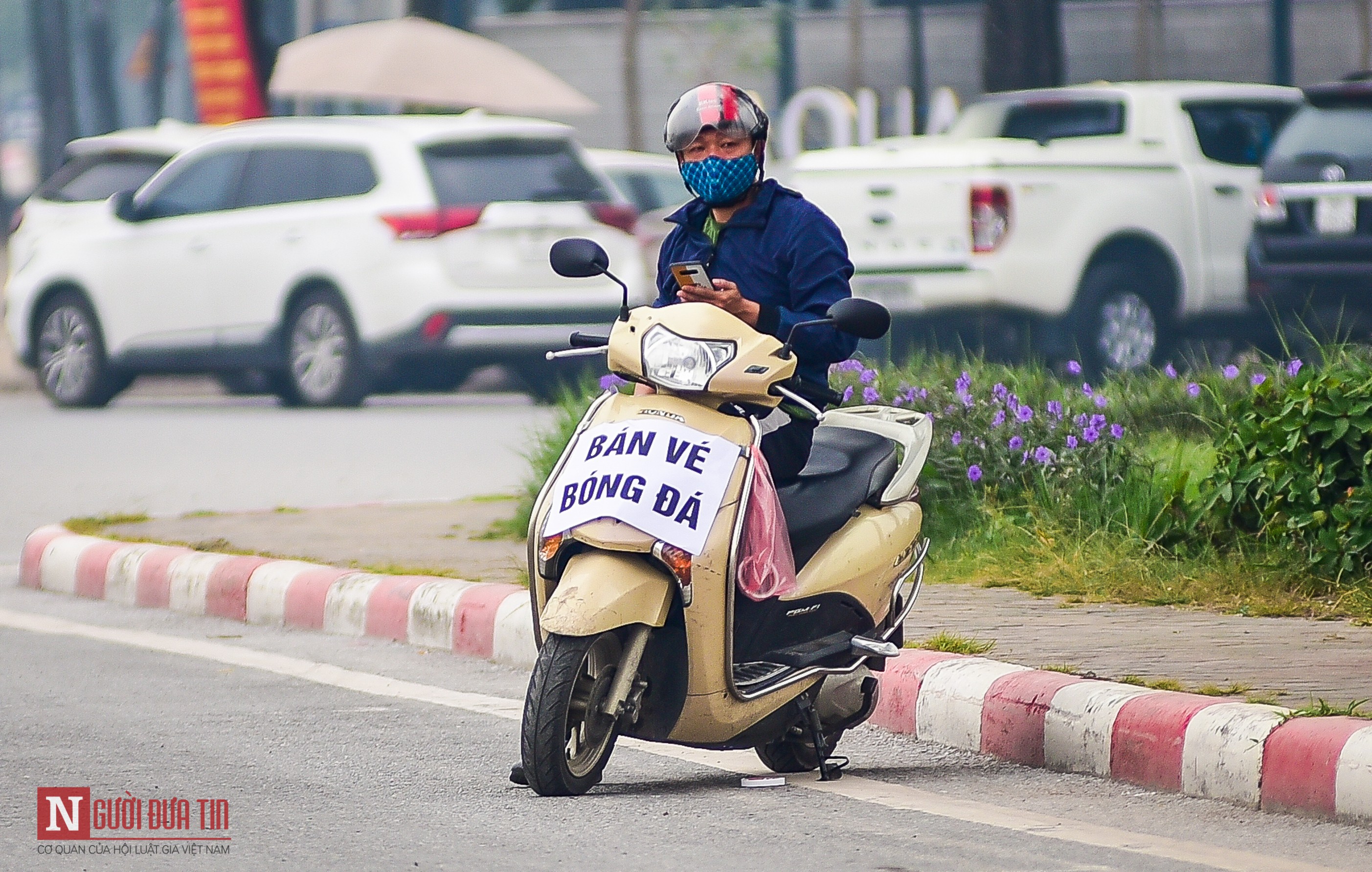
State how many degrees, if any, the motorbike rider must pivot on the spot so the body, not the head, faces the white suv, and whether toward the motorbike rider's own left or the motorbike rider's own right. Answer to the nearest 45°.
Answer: approximately 135° to the motorbike rider's own right

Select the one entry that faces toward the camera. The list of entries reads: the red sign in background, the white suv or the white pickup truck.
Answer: the red sign in background

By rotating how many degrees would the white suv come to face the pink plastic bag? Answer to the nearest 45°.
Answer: approximately 135° to its left

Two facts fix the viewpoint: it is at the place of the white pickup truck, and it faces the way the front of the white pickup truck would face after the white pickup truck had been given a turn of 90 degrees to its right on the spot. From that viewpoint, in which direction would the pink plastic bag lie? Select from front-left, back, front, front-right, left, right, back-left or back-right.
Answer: front-right

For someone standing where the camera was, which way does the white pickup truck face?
facing away from the viewer and to the right of the viewer

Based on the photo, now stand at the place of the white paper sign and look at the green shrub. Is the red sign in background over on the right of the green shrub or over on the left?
left

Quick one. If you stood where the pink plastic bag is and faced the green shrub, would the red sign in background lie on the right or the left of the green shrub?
left

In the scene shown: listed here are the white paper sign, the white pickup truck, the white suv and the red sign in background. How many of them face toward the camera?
2

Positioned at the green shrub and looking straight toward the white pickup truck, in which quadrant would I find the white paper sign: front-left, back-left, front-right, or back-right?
back-left

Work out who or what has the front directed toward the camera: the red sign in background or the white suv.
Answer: the red sign in background

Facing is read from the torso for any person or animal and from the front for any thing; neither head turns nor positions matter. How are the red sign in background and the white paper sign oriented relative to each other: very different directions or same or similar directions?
same or similar directions

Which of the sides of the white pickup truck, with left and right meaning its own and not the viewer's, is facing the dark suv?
right

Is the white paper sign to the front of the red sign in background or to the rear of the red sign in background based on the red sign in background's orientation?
to the front

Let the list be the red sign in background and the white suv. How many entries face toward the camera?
1

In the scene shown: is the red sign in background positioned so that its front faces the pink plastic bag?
yes

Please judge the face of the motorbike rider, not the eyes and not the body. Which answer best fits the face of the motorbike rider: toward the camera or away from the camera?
toward the camera

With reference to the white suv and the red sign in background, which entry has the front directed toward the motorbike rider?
the red sign in background

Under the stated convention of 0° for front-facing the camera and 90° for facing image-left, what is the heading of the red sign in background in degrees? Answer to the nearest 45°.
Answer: approximately 0°

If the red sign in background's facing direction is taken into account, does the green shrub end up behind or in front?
in front

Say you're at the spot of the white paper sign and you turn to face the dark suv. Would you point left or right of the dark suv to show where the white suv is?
left

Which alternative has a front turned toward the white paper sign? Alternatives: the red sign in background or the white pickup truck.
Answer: the red sign in background
